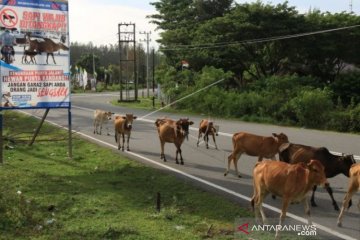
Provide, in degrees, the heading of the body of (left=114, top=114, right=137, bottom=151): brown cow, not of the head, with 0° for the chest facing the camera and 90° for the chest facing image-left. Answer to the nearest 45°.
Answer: approximately 315°

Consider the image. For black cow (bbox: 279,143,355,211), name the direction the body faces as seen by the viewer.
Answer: to the viewer's right
